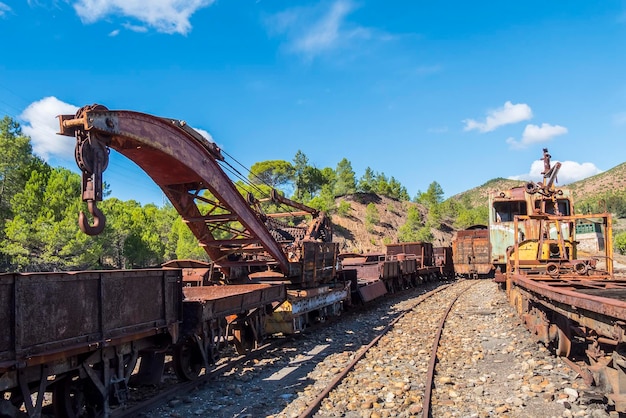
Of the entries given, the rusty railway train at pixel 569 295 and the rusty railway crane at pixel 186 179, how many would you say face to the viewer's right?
0

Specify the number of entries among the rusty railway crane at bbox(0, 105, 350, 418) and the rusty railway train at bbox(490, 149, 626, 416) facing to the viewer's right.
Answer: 0

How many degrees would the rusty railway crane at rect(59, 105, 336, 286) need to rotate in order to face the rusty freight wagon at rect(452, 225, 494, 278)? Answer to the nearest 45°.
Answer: approximately 180°

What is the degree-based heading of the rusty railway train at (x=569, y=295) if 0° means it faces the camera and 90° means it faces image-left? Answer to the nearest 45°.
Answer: approximately 0°

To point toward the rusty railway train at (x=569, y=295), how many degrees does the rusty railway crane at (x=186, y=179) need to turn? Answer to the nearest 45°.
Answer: approximately 135° to its left

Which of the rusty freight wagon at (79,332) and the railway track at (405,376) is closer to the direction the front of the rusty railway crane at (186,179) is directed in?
the rusty freight wagon

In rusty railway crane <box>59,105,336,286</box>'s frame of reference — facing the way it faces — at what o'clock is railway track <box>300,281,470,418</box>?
The railway track is roughly at 8 o'clock from the rusty railway crane.

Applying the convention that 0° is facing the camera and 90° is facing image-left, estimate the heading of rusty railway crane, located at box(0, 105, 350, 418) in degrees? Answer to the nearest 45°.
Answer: approximately 45°
